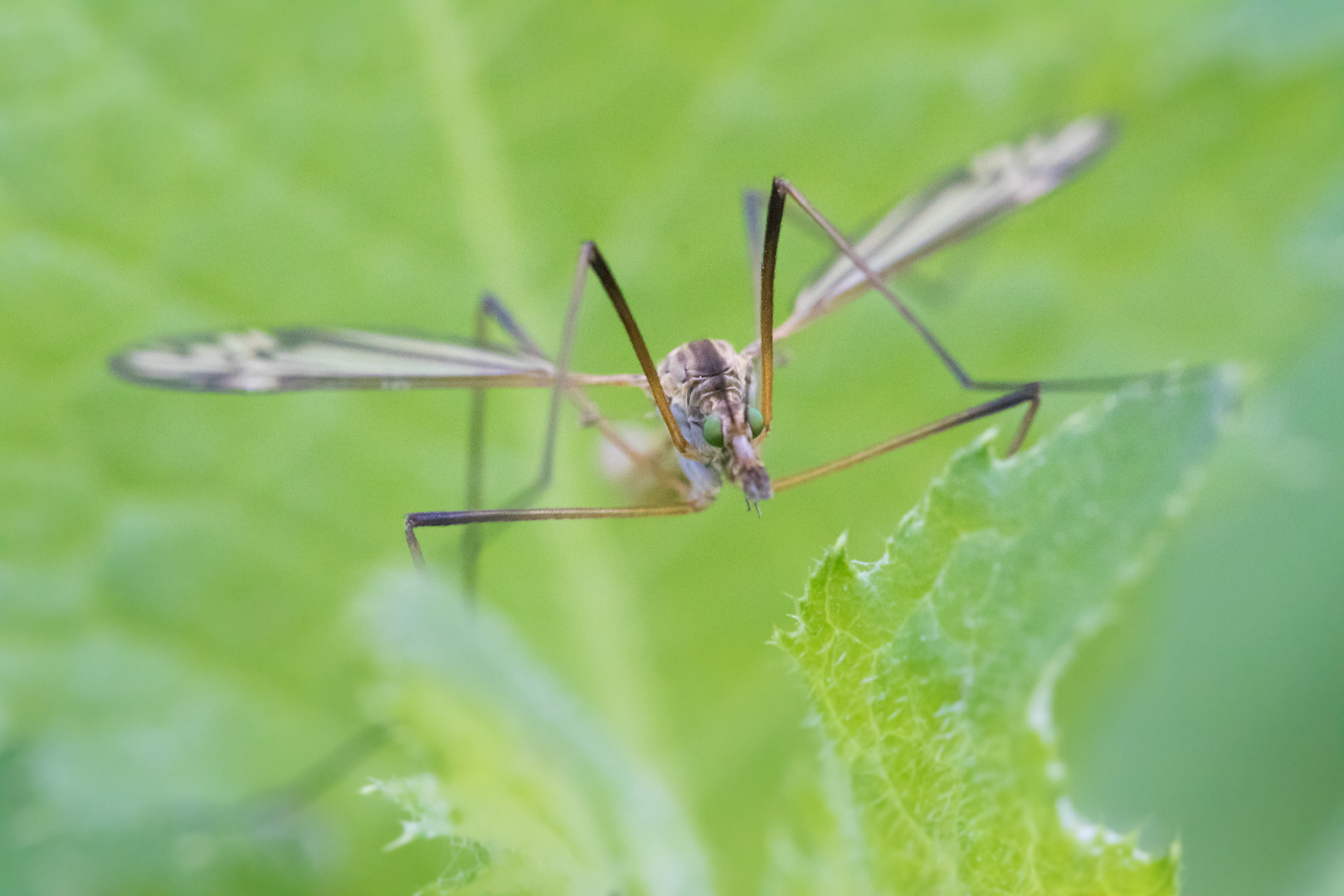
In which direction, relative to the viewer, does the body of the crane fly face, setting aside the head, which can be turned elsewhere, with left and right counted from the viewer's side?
facing the viewer
